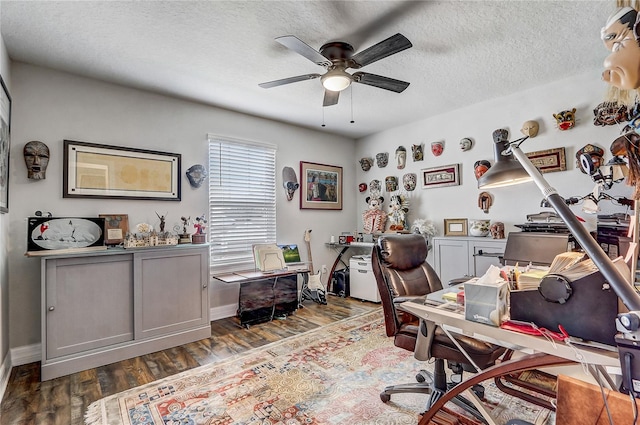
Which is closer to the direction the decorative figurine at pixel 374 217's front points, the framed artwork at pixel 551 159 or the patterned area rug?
the patterned area rug

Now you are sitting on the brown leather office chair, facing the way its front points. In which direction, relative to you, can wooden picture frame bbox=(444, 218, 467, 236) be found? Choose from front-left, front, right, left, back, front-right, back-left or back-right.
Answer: back-left

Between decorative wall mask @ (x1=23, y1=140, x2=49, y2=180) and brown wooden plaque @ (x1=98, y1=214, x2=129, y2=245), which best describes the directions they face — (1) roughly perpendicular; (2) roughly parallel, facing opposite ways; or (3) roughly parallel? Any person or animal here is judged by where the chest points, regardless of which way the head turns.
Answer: roughly parallel

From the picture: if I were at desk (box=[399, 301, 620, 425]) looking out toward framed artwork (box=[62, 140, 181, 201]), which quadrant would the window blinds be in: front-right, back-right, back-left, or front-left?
front-right

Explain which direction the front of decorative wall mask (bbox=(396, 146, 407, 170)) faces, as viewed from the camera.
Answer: facing the viewer and to the left of the viewer

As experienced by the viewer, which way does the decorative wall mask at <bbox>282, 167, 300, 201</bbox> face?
facing the viewer and to the right of the viewer

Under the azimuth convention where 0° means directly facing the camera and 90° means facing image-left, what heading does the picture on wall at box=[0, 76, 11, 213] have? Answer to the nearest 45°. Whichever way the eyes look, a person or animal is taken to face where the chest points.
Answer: approximately 270°

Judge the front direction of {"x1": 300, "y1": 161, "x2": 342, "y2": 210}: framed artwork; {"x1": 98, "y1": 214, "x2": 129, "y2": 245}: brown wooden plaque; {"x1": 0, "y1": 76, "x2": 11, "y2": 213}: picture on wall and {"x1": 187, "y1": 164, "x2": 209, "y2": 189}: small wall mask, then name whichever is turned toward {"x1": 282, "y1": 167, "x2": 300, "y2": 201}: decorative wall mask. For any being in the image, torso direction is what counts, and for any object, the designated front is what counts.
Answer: the picture on wall

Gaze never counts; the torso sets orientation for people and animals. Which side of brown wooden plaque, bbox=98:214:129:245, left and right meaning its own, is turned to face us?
front

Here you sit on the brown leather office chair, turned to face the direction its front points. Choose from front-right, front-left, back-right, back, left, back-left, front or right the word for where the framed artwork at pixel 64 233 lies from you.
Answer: back-right

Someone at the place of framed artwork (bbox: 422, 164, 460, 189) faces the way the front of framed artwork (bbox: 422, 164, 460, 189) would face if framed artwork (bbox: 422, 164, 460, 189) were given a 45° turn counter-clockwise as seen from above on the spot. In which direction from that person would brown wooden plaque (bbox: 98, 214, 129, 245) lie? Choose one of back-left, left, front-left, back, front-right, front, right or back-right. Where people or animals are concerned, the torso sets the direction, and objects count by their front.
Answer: front-right

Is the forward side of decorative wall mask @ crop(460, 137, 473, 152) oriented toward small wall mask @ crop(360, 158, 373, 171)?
no

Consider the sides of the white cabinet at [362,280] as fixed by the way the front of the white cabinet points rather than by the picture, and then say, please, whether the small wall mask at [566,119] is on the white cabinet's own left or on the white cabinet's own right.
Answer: on the white cabinet's own left

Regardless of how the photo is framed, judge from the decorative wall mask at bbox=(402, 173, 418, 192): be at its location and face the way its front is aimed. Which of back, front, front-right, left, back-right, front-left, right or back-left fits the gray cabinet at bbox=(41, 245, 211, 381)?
front
